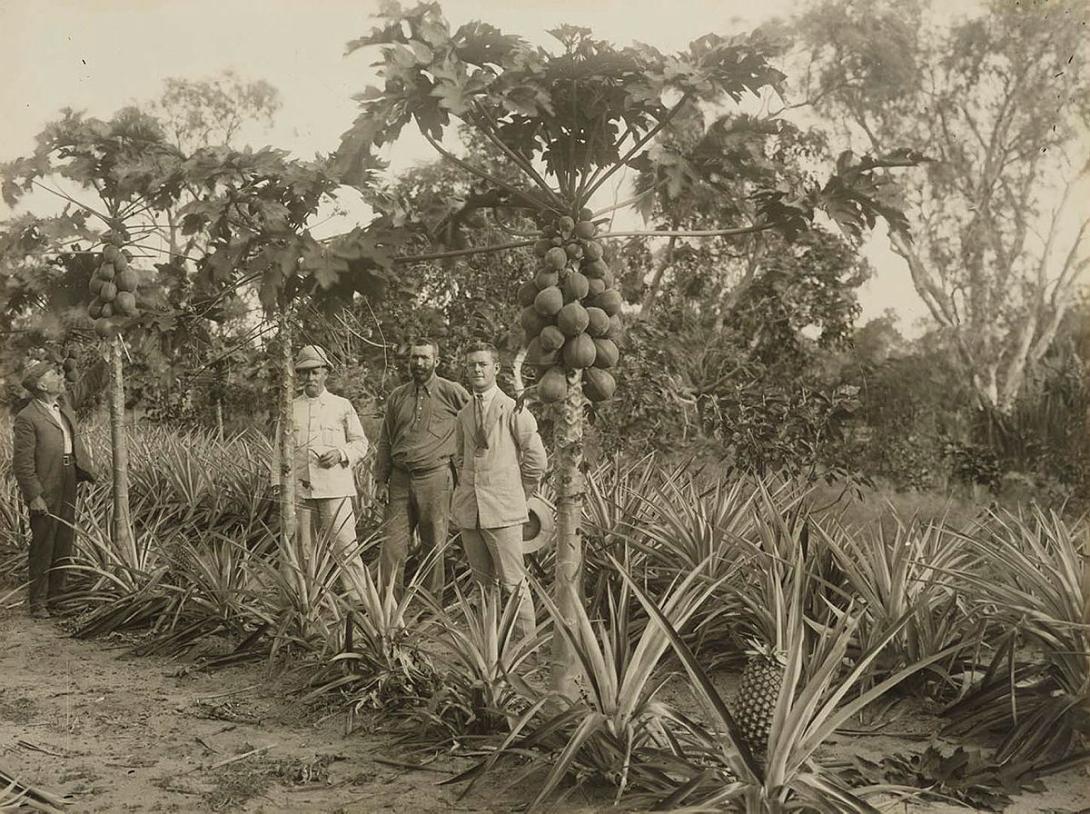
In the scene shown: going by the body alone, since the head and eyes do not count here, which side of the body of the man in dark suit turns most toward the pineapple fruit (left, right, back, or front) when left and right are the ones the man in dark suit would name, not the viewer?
front

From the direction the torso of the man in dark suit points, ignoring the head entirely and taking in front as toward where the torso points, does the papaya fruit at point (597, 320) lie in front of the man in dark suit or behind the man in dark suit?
in front

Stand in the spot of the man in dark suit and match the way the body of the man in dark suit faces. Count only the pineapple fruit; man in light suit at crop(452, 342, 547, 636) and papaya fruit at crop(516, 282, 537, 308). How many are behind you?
0

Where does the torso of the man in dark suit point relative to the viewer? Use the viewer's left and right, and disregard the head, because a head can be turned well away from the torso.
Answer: facing the viewer and to the right of the viewer

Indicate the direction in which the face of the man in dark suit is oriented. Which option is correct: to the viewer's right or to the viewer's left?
to the viewer's right

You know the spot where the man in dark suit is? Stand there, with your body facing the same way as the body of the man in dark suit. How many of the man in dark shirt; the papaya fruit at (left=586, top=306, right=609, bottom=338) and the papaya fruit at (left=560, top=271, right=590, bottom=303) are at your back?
0

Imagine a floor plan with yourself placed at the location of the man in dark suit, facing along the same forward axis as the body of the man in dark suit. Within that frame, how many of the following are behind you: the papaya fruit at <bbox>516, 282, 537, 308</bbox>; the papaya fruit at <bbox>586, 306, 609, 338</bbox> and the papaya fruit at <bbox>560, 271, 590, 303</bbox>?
0

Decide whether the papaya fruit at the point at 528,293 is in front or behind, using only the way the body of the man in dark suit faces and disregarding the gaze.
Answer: in front

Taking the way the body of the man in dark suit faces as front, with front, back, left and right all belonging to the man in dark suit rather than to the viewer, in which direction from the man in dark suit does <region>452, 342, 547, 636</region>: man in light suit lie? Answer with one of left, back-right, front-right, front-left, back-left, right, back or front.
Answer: front

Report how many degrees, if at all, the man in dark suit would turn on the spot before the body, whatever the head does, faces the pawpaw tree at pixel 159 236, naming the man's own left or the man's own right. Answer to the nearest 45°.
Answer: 0° — they already face it

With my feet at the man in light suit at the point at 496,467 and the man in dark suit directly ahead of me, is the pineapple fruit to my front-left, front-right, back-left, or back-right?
back-left

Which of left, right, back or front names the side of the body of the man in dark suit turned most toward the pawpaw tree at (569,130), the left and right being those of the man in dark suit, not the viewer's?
front
